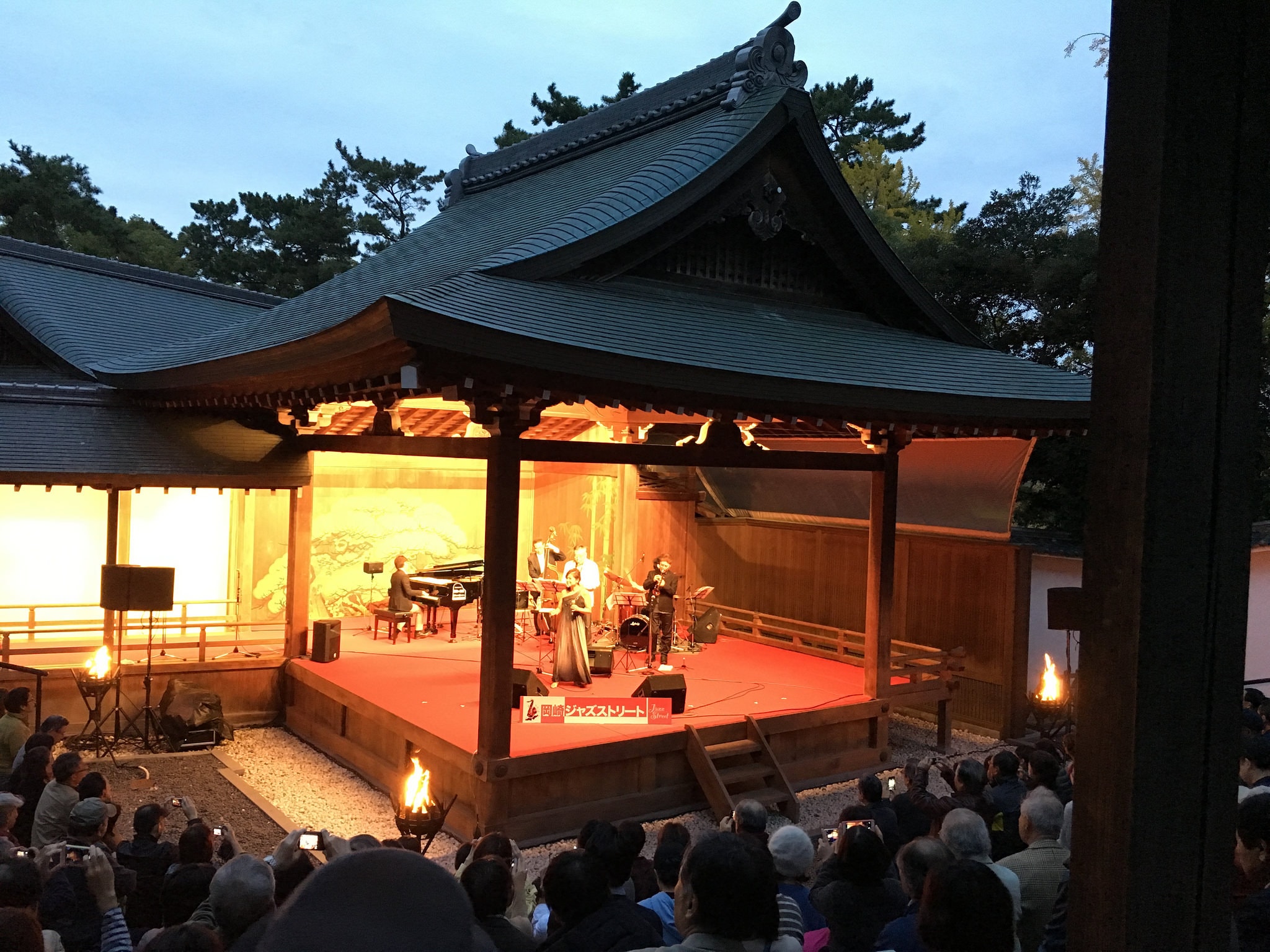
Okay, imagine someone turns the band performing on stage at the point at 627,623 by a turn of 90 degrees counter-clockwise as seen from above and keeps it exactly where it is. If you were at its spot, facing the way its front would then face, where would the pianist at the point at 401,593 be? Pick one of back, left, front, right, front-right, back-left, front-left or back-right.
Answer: back

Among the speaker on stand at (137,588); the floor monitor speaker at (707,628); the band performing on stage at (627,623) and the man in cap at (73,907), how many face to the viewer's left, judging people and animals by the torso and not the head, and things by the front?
1

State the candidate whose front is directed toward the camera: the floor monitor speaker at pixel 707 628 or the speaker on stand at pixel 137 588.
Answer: the speaker on stand

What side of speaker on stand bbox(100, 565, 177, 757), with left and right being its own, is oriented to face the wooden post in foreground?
front

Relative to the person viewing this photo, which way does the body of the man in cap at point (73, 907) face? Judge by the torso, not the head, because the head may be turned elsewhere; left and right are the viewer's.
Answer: facing away from the viewer and to the right of the viewer

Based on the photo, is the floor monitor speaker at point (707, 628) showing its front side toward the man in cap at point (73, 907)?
no

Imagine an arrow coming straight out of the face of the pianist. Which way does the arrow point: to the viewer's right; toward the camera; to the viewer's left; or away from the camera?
to the viewer's right

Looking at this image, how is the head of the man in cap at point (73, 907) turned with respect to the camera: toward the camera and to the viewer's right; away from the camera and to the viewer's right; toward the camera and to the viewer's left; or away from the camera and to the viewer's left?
away from the camera and to the viewer's right

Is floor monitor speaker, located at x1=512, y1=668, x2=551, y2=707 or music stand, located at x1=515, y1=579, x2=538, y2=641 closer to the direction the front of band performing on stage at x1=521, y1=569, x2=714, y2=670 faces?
the floor monitor speaker

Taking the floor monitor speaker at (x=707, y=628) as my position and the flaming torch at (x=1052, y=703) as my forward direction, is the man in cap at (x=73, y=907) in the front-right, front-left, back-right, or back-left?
front-right

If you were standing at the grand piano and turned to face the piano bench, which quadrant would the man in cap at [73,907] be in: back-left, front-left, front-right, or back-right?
front-left

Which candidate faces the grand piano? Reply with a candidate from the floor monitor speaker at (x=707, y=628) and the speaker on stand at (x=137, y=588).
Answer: the floor monitor speaker

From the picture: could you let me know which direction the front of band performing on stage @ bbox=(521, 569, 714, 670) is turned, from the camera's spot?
facing the viewer

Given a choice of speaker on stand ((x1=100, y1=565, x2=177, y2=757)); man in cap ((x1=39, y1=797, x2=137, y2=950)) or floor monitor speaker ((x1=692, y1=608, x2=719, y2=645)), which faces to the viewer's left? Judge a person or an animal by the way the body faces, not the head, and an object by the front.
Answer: the floor monitor speaker

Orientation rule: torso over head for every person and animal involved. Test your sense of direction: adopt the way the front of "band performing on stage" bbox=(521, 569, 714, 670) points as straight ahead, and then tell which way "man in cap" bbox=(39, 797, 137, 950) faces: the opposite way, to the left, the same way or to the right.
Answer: the opposite way

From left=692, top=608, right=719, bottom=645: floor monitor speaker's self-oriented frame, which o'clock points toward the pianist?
The pianist is roughly at 12 o'clock from the floor monitor speaker.

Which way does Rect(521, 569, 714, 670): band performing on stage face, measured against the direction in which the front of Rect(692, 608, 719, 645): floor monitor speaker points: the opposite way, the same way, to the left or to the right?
to the left

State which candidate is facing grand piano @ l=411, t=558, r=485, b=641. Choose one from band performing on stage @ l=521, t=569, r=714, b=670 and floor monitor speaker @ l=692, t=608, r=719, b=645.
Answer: the floor monitor speaker

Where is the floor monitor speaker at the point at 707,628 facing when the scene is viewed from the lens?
facing to the left of the viewer

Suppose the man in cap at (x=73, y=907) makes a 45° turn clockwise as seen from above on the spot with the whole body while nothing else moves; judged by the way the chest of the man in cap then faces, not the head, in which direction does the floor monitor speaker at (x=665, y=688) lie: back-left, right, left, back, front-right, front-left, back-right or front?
front-left
